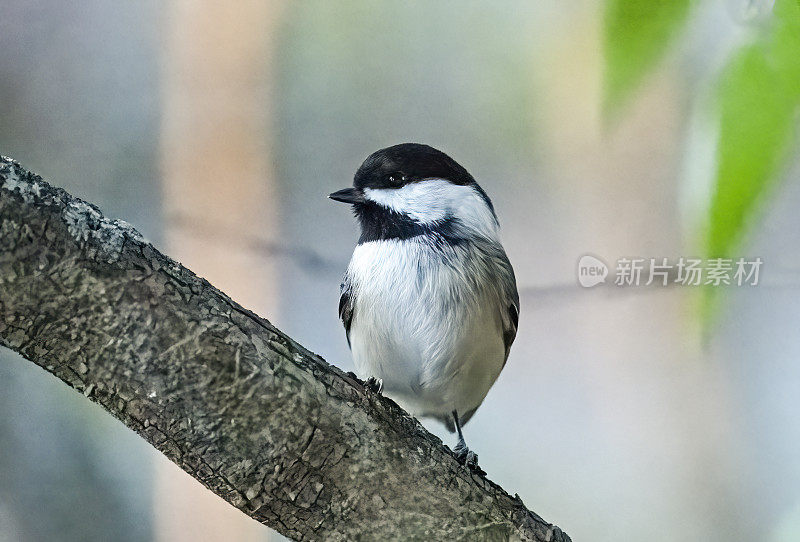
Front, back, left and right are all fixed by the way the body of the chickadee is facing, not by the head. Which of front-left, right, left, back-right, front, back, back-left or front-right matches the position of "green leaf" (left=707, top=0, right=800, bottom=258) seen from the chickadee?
back-left

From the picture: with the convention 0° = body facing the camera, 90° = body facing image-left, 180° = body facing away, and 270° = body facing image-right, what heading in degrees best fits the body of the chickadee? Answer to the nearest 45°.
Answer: approximately 45°
